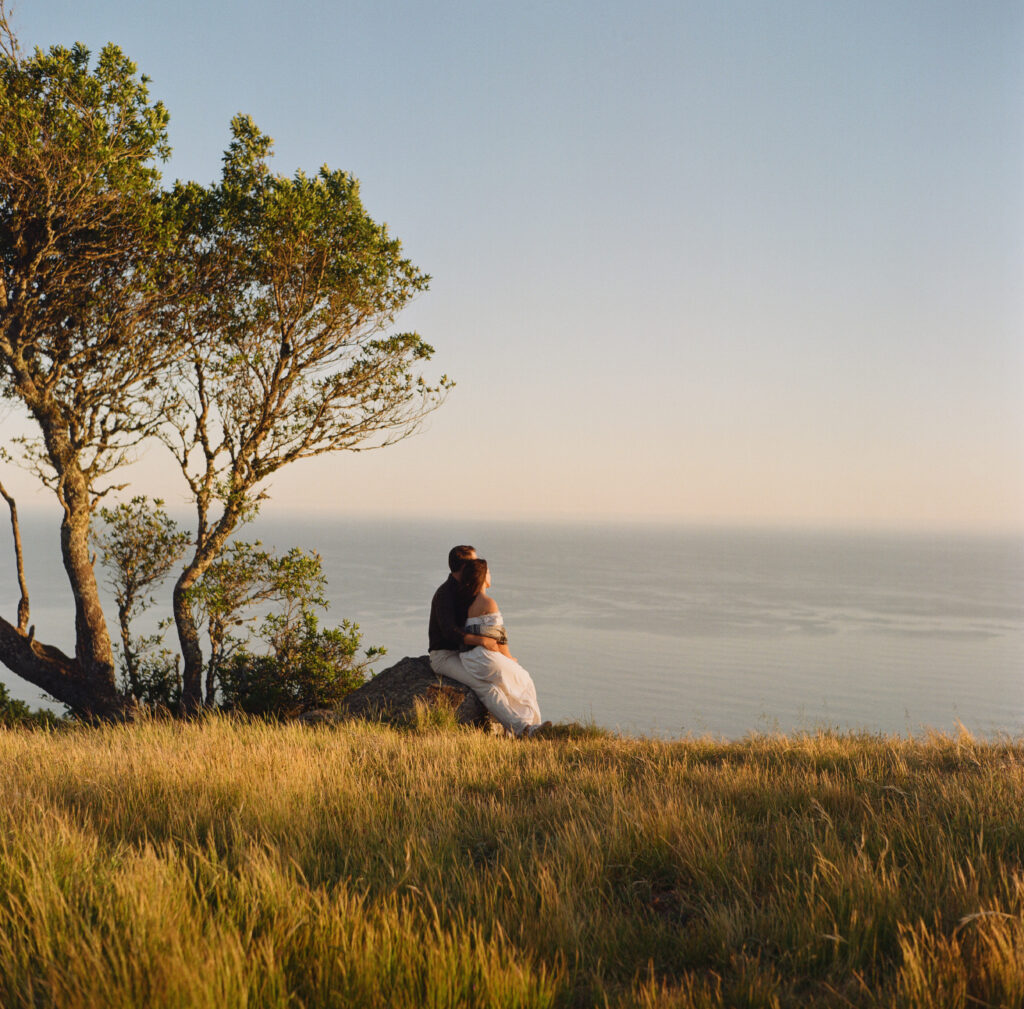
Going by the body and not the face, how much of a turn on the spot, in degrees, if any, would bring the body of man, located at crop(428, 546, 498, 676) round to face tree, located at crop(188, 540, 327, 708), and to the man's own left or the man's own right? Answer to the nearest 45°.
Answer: approximately 135° to the man's own left

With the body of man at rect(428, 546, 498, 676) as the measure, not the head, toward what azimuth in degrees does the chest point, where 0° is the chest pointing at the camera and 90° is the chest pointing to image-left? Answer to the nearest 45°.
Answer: approximately 270°

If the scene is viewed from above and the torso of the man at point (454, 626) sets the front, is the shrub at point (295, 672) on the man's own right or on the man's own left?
on the man's own left

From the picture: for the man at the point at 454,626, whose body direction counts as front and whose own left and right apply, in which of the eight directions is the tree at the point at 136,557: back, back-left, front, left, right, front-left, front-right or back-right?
back-left
